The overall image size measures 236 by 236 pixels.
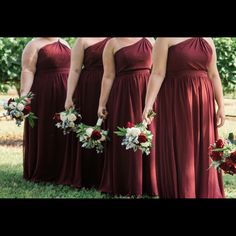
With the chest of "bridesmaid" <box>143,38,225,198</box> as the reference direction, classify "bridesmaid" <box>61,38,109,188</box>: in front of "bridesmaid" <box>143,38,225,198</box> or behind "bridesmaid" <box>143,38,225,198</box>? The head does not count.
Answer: behind

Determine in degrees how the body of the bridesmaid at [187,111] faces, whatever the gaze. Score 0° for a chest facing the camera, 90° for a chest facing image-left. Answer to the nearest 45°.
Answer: approximately 315°

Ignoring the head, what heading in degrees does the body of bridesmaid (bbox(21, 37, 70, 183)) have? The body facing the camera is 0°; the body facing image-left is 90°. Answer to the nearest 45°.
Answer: approximately 315°
